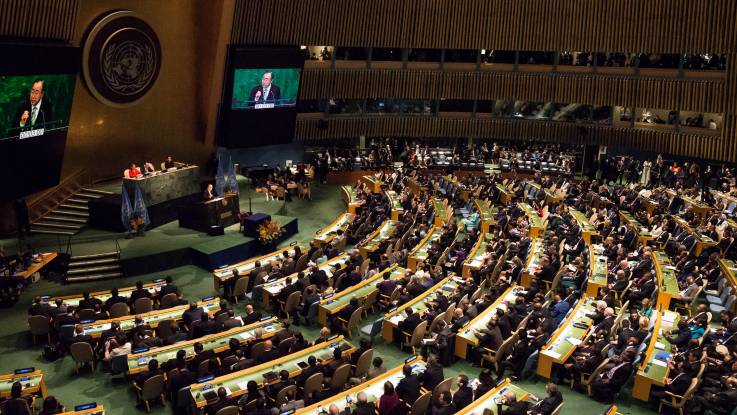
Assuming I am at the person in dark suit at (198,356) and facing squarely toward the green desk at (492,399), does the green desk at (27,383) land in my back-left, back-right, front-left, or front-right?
back-right

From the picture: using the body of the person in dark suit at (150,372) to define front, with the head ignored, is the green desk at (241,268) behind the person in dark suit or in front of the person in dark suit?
in front

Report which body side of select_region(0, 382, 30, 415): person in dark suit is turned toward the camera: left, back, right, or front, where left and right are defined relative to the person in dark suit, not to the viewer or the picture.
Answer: back

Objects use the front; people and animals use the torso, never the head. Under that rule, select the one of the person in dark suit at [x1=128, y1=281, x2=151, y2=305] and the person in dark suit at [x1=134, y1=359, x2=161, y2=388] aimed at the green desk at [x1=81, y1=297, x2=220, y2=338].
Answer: the person in dark suit at [x1=134, y1=359, x2=161, y2=388]

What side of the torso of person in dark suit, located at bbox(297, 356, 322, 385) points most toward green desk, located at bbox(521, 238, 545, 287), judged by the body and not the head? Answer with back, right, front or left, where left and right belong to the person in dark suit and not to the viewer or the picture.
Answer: right

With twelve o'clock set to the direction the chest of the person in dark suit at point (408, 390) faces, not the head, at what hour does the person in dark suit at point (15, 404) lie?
the person in dark suit at point (15, 404) is roughly at 10 o'clock from the person in dark suit at point (408, 390).

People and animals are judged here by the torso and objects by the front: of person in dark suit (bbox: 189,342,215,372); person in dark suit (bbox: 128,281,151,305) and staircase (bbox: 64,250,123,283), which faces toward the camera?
the staircase

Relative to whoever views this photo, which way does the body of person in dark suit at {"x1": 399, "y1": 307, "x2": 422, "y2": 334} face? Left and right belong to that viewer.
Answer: facing away from the viewer and to the left of the viewer

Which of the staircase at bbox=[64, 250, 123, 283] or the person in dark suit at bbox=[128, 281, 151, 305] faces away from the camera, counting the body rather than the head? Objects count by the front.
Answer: the person in dark suit

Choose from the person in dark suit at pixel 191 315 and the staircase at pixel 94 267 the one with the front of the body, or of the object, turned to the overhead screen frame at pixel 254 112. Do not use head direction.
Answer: the person in dark suit

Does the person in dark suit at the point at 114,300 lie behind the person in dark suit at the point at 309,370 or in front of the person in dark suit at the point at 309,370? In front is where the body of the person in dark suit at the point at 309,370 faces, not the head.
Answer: in front

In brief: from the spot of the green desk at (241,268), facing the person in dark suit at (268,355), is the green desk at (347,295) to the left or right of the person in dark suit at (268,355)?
left

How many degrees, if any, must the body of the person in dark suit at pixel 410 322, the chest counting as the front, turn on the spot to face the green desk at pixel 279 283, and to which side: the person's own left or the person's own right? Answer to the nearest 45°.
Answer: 0° — they already face it

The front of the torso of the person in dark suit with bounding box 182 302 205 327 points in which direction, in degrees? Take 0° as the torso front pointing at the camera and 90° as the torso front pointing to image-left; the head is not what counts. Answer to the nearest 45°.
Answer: approximately 180°
